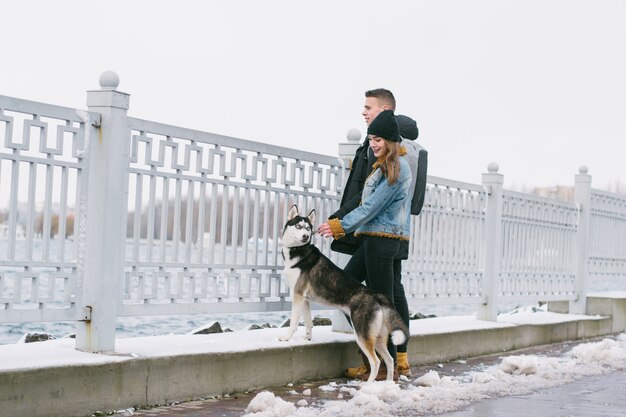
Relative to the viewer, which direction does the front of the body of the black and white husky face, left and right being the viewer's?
facing away from the viewer and to the left of the viewer

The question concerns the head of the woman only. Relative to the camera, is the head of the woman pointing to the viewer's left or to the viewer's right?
to the viewer's left

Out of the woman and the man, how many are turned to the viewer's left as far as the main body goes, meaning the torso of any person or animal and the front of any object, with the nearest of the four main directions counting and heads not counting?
2

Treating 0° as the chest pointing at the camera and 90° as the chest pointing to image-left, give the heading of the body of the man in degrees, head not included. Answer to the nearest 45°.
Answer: approximately 90°

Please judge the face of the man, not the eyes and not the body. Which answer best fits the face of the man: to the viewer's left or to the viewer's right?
to the viewer's left

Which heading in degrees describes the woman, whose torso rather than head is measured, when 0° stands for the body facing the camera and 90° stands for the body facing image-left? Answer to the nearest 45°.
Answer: approximately 90°
